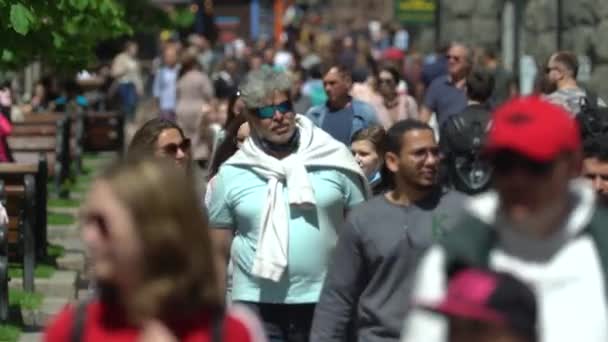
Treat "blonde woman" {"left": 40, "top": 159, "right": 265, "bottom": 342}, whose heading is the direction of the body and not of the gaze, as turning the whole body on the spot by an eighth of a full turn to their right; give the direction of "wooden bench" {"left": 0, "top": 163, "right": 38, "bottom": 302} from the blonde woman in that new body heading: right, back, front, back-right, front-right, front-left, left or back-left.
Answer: right

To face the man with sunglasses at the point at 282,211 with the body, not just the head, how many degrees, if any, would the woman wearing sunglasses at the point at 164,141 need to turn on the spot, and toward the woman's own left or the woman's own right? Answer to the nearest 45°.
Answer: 0° — they already face them

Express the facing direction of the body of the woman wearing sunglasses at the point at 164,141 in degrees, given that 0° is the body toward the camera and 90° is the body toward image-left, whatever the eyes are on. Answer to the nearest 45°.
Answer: approximately 315°

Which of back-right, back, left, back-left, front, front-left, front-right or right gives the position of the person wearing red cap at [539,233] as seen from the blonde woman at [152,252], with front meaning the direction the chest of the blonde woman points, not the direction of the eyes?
back-left

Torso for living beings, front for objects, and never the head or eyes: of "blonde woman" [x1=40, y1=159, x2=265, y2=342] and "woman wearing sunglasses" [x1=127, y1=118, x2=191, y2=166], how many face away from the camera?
0

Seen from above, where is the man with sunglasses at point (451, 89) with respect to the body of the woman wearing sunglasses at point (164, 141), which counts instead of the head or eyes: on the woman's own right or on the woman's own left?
on the woman's own left

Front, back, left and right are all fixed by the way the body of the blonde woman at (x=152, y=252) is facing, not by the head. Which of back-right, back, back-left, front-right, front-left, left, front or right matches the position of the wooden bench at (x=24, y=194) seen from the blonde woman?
back-right
